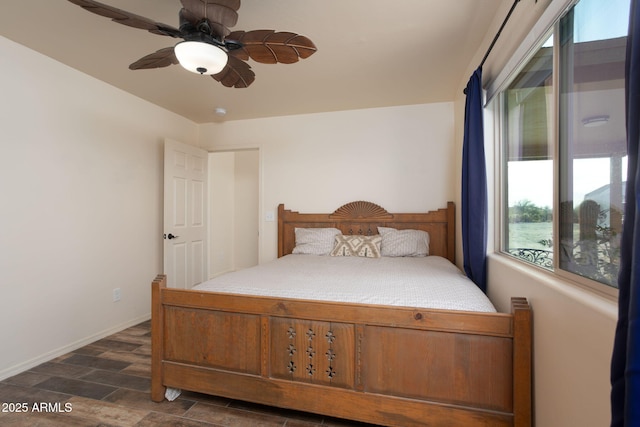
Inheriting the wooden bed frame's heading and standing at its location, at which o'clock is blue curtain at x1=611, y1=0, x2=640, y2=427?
The blue curtain is roughly at 11 o'clock from the wooden bed frame.

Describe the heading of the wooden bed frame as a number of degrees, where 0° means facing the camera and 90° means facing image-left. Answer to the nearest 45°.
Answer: approximately 0°

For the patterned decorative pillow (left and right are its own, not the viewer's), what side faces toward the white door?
right

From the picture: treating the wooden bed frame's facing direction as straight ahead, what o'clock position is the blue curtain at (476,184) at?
The blue curtain is roughly at 8 o'clock from the wooden bed frame.
